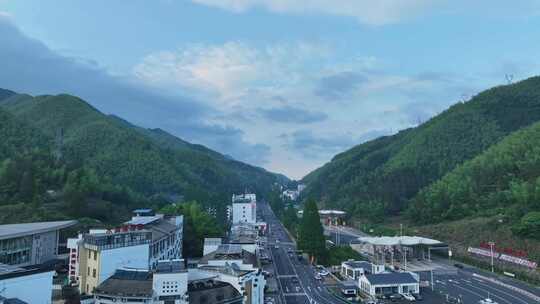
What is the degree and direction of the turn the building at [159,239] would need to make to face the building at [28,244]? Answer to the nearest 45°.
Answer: approximately 135° to its right

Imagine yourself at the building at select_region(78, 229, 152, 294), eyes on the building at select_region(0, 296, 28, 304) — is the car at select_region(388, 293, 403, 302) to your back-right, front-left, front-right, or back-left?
back-left

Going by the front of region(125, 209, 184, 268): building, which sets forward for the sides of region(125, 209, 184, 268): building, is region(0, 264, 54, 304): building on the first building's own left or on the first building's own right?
on the first building's own right

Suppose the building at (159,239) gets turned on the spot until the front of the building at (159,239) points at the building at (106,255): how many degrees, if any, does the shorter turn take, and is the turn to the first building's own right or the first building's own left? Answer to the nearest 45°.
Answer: approximately 90° to the first building's own right

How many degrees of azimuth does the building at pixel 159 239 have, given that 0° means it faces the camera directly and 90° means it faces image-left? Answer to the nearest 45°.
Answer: approximately 315°

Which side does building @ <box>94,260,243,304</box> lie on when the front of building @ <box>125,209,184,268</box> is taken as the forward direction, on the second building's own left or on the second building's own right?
on the second building's own right
